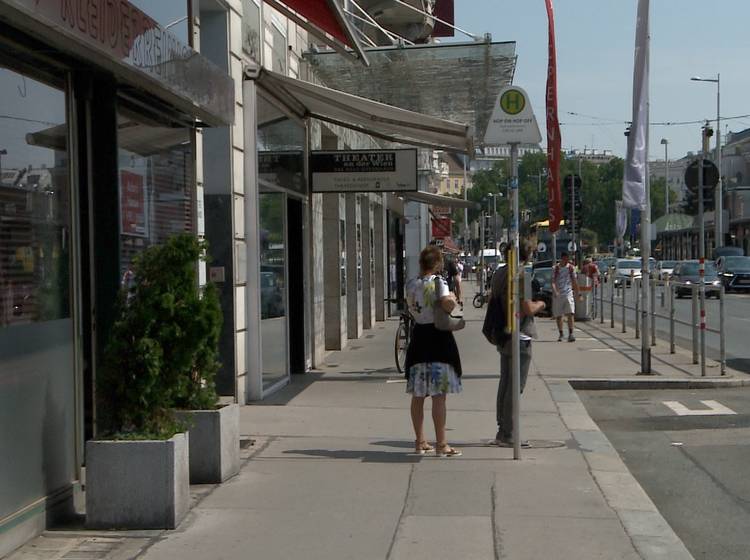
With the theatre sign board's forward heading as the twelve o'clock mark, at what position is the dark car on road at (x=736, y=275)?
The dark car on road is roughly at 7 o'clock from the theatre sign board.

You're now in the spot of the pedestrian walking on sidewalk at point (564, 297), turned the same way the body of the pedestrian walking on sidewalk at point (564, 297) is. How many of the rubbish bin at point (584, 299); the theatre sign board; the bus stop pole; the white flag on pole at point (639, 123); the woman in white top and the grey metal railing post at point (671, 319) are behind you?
1

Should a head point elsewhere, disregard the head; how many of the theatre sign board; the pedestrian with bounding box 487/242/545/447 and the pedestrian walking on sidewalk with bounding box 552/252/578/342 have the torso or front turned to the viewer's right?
1

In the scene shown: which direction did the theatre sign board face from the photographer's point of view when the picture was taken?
facing the viewer

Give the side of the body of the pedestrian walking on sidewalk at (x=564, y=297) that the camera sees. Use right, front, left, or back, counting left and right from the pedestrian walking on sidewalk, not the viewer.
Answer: front

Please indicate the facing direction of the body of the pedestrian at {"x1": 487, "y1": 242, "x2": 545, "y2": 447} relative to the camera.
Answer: to the viewer's right

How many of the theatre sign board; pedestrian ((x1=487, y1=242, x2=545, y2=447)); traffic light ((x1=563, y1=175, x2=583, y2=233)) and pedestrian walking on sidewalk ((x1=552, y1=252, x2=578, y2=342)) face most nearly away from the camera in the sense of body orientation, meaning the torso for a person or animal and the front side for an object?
1
